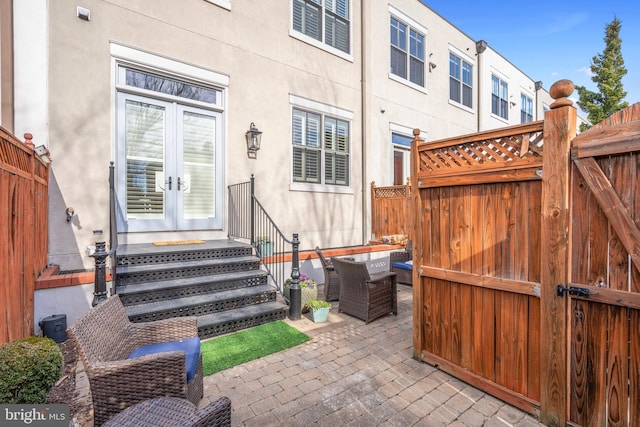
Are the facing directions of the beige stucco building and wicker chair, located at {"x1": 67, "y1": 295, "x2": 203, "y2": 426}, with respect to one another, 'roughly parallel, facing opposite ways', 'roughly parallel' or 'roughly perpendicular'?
roughly perpendicular

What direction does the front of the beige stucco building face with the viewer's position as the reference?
facing the viewer and to the right of the viewer

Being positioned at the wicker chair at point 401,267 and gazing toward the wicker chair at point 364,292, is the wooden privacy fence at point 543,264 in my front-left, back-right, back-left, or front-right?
front-left

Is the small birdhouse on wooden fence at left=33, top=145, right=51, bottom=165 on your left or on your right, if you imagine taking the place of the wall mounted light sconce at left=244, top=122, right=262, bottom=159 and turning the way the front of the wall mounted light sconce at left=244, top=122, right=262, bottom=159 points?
on your right

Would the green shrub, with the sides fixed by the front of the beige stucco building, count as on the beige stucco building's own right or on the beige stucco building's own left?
on the beige stucco building's own right

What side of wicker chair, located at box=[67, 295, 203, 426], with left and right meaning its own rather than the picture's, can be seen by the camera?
right

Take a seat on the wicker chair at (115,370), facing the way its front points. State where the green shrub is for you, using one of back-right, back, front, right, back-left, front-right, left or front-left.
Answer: back-left

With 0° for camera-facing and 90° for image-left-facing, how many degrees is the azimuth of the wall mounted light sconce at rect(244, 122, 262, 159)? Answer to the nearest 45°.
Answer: approximately 315°

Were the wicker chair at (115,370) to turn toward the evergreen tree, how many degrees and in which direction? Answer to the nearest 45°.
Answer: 0° — it already faces it

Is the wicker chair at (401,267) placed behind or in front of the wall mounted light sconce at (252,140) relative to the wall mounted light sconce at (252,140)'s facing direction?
in front

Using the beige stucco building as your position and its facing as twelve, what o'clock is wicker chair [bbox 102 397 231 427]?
The wicker chair is roughly at 1 o'clock from the beige stucco building.

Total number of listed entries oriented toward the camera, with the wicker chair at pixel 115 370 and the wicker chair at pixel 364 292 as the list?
0

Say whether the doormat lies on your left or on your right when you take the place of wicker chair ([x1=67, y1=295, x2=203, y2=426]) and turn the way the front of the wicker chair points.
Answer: on your left
